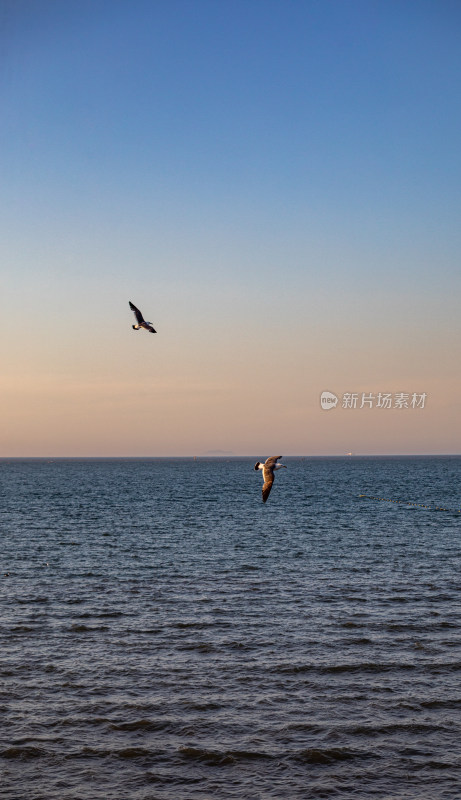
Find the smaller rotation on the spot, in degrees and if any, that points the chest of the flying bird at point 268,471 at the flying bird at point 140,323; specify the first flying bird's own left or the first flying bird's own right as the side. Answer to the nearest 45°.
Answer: approximately 45° to the first flying bird's own right
